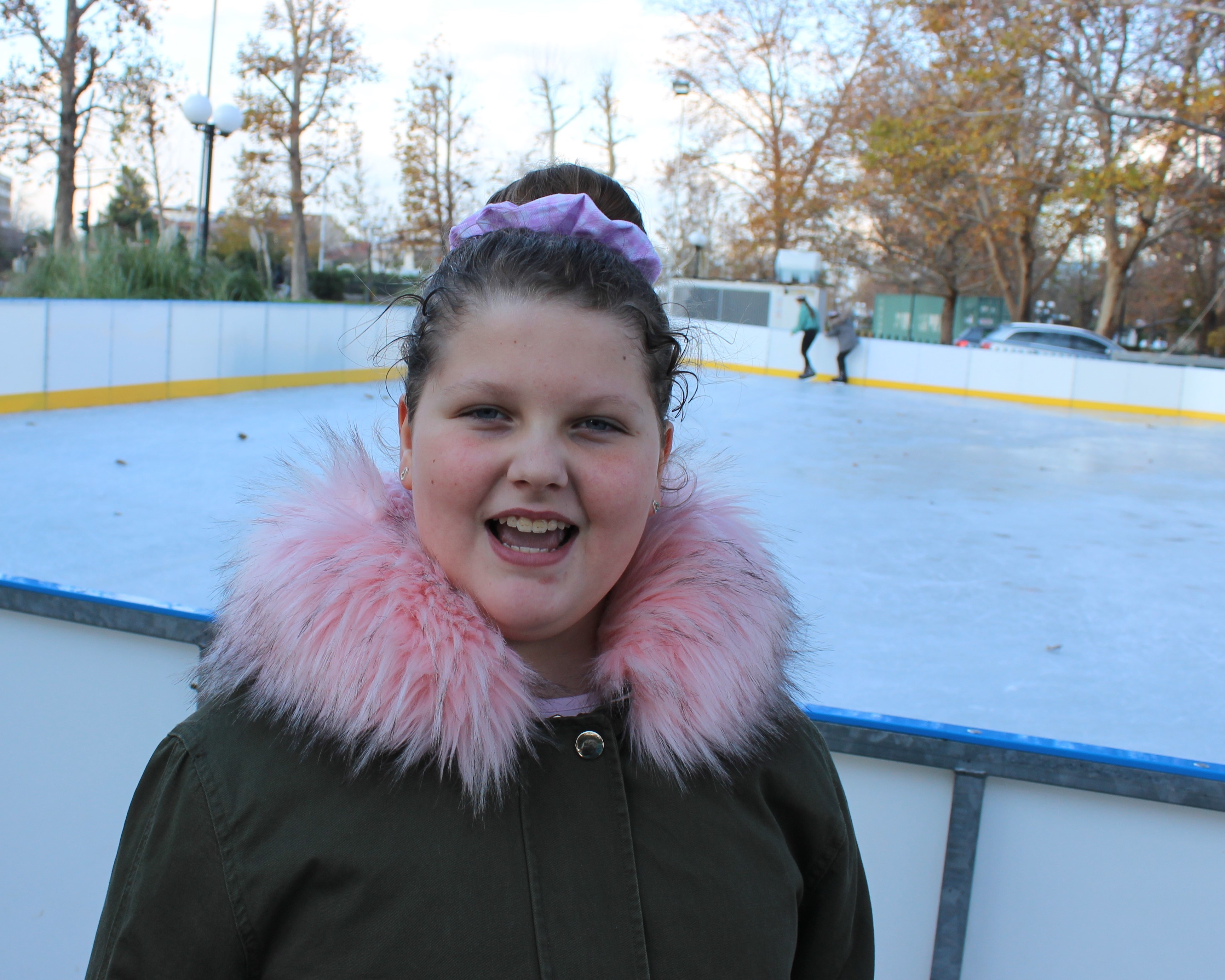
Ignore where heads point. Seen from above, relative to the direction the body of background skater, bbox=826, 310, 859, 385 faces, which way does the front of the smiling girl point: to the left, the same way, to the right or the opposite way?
to the left

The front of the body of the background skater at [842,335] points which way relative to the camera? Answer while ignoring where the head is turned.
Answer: to the viewer's left

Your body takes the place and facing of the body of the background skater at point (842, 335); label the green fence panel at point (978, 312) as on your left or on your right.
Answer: on your right

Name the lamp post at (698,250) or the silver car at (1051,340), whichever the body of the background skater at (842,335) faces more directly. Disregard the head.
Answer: the lamp post

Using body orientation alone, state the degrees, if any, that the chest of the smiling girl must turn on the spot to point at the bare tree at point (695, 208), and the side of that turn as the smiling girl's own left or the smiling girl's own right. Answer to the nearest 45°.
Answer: approximately 180°

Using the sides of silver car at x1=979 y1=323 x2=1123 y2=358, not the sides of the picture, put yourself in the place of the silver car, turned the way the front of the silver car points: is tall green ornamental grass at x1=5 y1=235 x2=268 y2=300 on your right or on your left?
on your right

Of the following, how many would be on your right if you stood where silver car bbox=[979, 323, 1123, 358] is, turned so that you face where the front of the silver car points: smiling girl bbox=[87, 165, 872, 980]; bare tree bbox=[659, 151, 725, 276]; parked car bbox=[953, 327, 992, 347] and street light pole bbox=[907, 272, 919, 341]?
1
